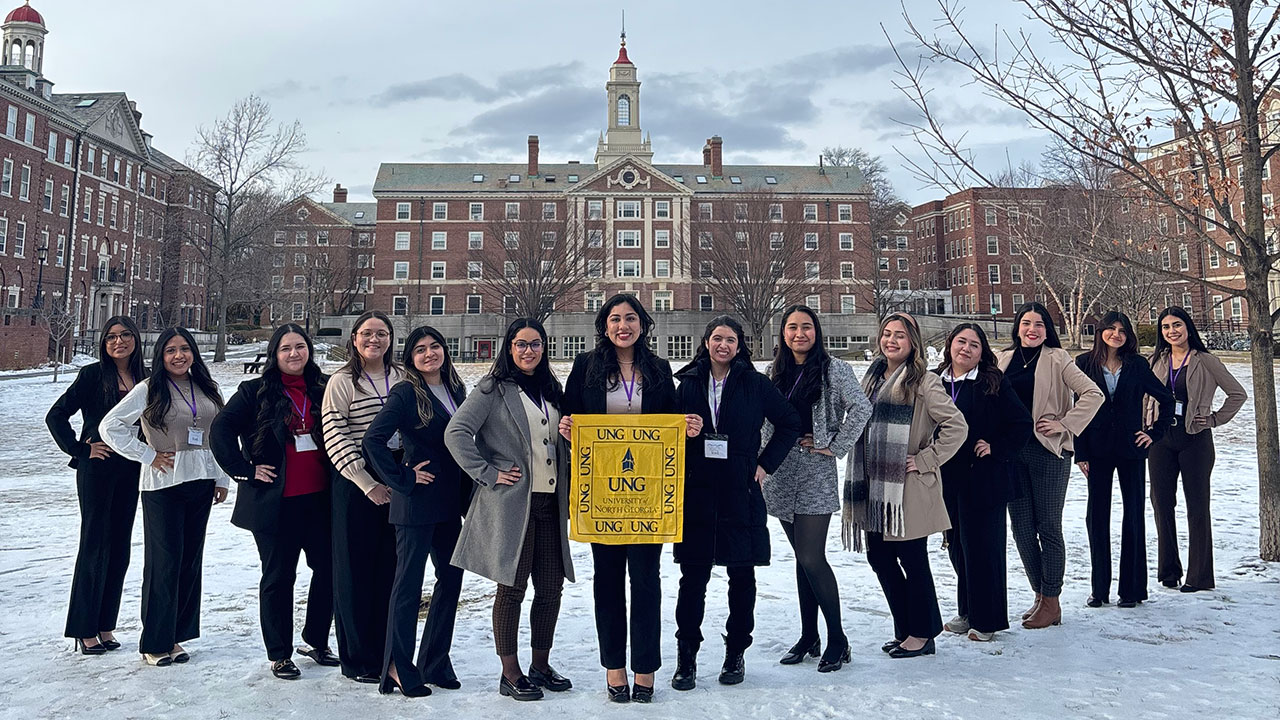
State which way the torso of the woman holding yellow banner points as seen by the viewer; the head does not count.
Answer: toward the camera

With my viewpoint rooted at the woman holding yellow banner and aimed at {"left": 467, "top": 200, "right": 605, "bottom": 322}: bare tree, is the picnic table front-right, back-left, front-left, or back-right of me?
front-left

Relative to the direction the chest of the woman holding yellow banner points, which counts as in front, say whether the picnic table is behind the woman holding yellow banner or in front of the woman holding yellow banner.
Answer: behind

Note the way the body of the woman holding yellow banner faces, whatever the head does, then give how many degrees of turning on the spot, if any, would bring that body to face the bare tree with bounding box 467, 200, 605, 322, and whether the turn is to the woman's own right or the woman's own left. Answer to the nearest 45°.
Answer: approximately 180°

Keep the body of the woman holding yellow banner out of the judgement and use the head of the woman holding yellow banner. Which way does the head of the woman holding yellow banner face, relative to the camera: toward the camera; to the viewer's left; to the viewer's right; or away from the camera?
toward the camera

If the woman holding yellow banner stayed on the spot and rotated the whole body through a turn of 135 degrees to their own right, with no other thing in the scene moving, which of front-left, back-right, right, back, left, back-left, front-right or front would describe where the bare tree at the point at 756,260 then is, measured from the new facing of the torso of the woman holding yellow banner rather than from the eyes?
front-right
